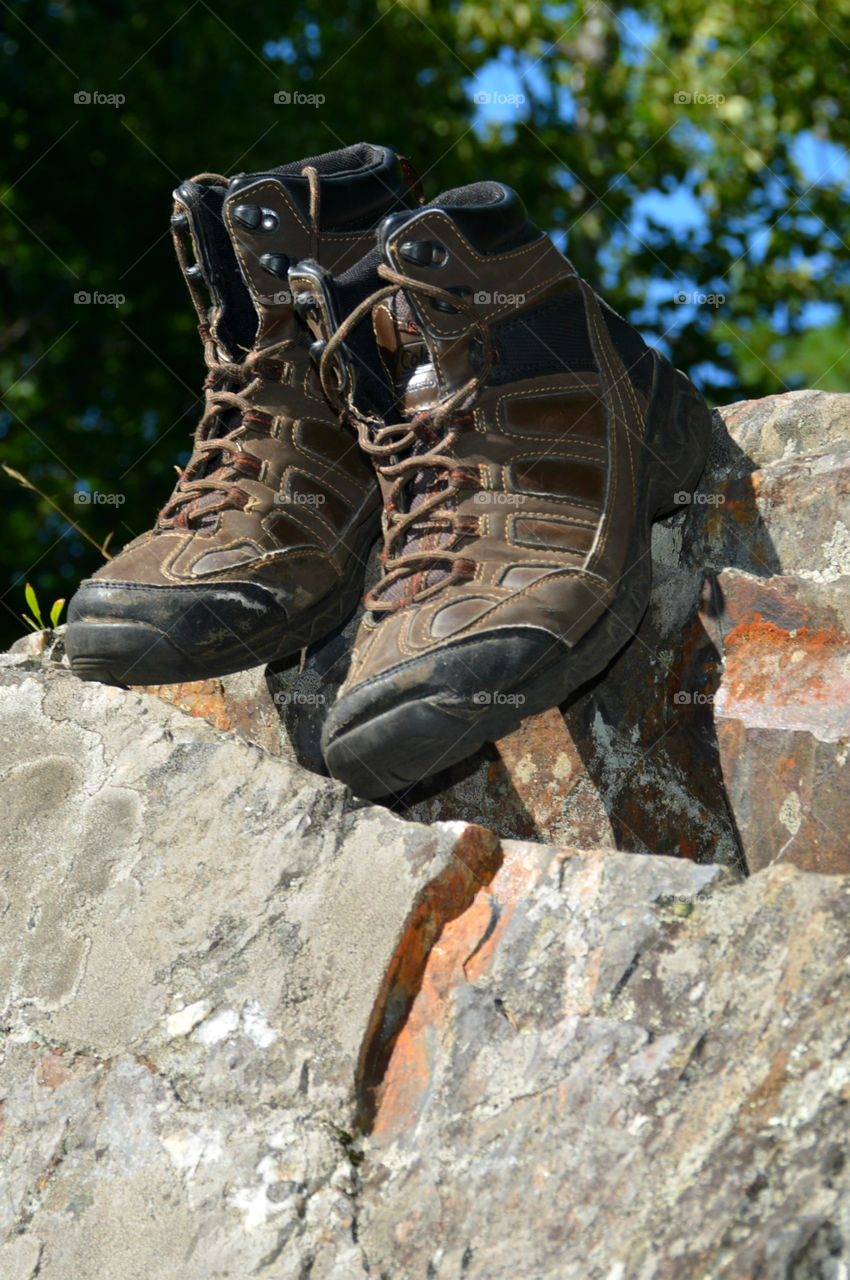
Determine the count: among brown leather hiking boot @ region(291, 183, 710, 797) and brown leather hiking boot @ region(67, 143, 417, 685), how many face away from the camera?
0

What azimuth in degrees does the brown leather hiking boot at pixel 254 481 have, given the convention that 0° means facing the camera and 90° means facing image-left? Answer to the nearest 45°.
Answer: approximately 45°

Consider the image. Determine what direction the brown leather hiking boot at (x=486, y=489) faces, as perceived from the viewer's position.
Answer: facing the viewer and to the left of the viewer

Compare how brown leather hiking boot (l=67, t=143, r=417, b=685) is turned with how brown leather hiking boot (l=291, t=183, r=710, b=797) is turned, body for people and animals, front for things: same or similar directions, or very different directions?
same or similar directions
